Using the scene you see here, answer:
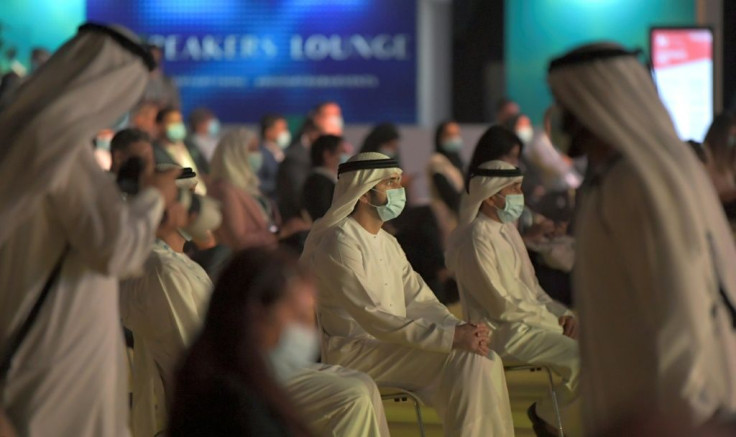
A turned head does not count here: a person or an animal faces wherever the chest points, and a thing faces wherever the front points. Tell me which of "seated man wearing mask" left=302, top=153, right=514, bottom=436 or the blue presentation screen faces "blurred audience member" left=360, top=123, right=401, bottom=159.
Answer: the blue presentation screen

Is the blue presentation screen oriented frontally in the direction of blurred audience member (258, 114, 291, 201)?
yes

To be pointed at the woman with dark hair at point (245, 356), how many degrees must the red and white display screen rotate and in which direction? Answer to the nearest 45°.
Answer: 0° — it already faces them

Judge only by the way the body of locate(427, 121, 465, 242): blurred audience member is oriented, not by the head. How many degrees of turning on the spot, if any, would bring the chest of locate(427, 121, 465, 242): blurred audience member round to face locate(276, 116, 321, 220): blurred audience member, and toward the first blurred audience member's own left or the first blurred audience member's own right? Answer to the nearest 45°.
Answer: approximately 135° to the first blurred audience member's own right

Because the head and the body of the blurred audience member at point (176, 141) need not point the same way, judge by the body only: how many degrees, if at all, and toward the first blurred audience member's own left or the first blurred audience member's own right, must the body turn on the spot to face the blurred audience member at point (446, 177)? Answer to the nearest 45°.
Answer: approximately 45° to the first blurred audience member's own left
